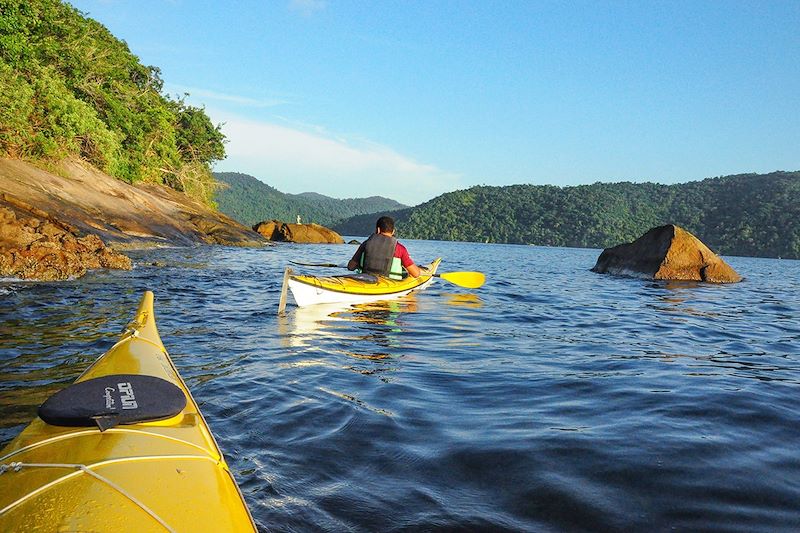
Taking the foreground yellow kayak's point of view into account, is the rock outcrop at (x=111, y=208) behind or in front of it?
in front

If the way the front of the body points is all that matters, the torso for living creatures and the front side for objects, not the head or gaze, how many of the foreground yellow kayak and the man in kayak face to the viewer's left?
0

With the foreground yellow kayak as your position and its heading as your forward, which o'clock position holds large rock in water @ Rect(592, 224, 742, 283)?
The large rock in water is roughly at 2 o'clock from the foreground yellow kayak.

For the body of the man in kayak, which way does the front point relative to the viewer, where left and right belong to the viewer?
facing away from the viewer and to the right of the viewer

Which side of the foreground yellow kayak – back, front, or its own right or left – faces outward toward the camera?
back

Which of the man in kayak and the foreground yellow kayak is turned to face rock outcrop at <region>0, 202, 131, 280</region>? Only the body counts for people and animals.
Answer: the foreground yellow kayak

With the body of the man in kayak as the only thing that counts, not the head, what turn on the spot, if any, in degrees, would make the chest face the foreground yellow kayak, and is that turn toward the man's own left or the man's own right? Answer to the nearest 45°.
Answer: approximately 135° to the man's own right

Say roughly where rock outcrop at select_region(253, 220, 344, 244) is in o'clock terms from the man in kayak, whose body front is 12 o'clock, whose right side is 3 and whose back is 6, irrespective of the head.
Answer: The rock outcrop is roughly at 10 o'clock from the man in kayak.

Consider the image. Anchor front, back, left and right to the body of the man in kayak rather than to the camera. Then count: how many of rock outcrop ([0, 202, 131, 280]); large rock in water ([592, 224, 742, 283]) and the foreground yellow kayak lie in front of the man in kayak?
1

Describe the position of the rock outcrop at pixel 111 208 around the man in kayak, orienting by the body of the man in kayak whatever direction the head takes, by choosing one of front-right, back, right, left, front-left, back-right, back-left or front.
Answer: left

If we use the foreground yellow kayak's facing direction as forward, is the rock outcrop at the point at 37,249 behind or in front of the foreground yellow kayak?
in front
